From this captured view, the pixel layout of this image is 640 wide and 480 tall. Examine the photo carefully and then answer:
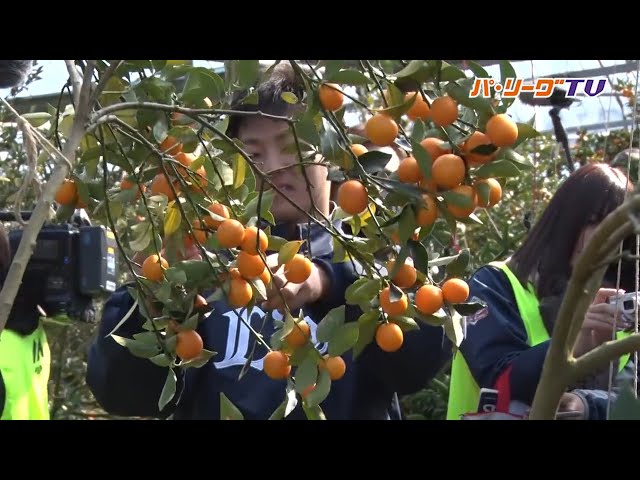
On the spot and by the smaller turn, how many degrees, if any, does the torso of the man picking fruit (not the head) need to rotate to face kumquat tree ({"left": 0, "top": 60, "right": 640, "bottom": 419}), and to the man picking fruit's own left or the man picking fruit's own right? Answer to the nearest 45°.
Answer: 0° — they already face it

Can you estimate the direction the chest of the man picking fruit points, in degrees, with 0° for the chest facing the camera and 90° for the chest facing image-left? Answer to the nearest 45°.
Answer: approximately 0°
